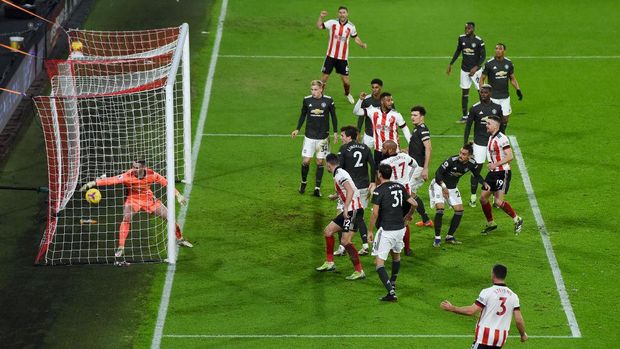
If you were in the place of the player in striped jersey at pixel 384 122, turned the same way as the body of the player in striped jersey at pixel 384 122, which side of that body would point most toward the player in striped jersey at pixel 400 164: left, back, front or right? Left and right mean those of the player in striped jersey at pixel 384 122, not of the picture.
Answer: front

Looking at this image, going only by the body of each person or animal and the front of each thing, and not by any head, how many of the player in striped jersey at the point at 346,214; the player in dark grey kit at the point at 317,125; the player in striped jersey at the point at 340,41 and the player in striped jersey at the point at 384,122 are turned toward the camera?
3

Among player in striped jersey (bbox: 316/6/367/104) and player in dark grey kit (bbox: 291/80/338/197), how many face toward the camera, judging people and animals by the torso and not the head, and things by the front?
2

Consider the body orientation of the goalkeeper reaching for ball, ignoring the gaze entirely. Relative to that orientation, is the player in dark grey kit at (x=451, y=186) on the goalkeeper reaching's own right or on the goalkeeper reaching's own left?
on the goalkeeper reaching's own left

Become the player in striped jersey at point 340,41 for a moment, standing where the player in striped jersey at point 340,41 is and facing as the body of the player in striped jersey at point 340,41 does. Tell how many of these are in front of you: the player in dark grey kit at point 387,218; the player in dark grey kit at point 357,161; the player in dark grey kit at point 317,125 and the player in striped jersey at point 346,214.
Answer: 4

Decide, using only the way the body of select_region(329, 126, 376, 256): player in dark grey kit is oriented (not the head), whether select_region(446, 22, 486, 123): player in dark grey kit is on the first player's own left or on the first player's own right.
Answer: on the first player's own right

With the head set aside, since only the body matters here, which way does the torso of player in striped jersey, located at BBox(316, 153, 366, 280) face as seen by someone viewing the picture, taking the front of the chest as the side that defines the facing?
to the viewer's left

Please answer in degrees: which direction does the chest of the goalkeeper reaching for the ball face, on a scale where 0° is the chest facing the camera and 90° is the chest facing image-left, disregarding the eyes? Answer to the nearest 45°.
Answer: approximately 0°

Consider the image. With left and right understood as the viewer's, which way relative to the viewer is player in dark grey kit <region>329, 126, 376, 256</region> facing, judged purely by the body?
facing away from the viewer and to the left of the viewer

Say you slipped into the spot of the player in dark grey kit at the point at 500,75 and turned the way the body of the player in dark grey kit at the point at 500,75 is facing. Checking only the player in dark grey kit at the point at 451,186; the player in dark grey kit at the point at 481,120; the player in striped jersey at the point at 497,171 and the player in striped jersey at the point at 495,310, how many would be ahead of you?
4
